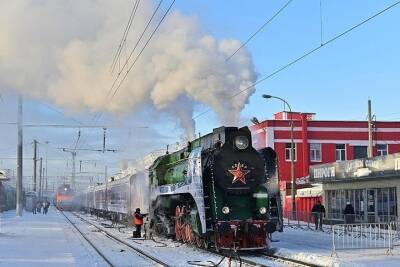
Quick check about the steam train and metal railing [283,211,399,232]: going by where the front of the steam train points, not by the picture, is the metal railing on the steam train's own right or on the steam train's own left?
on the steam train's own left

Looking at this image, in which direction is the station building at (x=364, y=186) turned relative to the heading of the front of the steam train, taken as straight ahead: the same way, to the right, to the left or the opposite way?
to the right

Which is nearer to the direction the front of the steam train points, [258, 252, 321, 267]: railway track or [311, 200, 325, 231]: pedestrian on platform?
the railway track

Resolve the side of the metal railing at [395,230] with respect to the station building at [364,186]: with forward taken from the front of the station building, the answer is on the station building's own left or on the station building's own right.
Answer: on the station building's own left

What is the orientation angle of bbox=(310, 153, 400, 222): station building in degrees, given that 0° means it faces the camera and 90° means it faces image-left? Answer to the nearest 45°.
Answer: approximately 45°

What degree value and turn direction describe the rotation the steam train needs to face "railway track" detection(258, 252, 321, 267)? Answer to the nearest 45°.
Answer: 0° — it already faces it

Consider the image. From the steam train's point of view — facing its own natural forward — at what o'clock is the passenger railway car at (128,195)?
The passenger railway car is roughly at 7 o'clock from the steam train.

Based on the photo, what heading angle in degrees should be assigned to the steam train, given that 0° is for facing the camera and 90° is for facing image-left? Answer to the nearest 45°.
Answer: approximately 315°
